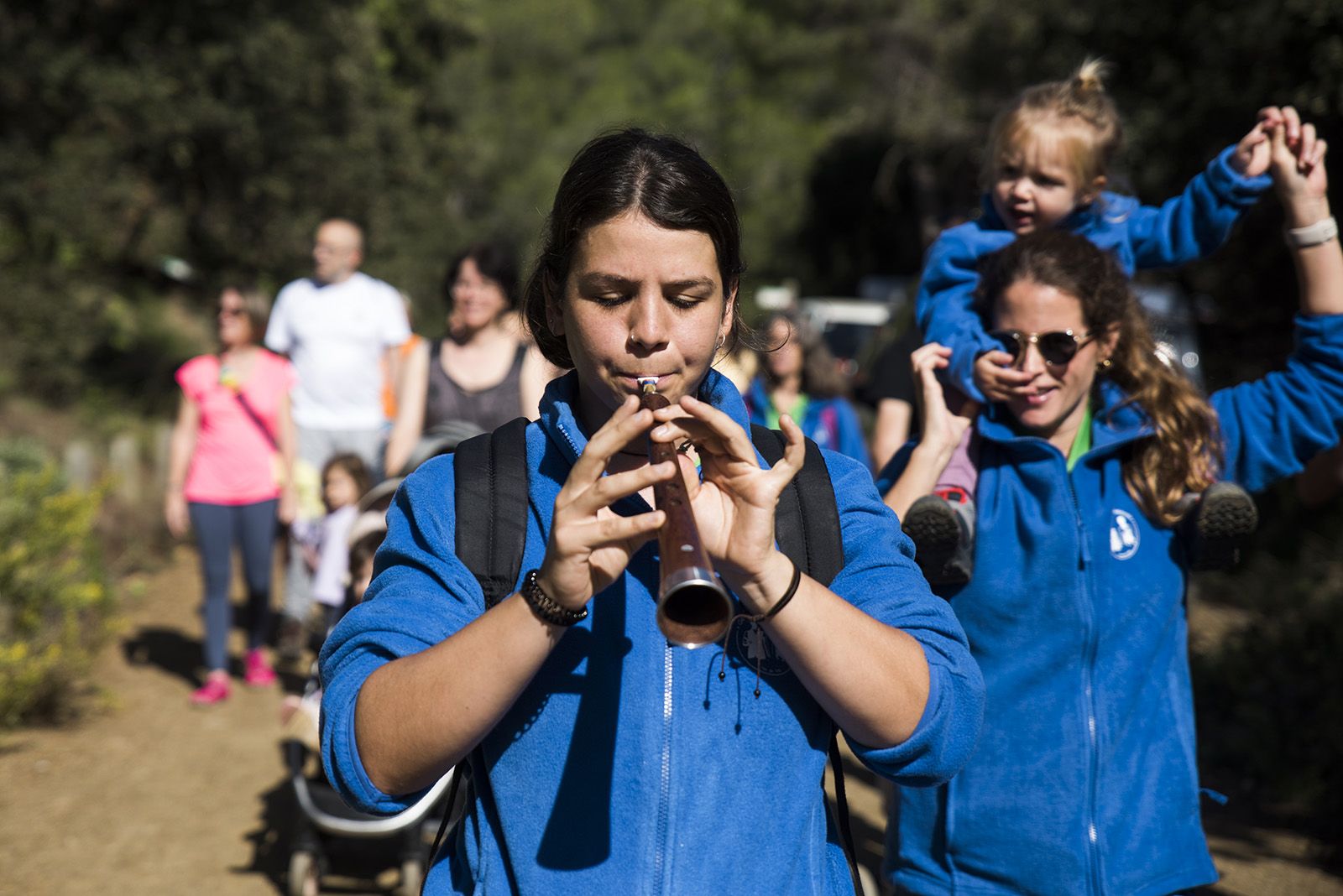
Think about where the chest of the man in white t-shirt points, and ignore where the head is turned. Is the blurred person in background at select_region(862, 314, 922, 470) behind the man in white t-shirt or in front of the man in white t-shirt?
in front

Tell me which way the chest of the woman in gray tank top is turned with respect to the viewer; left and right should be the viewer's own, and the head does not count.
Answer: facing the viewer

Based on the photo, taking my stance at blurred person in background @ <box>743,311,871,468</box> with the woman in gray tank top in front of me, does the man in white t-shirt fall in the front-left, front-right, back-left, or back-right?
front-right

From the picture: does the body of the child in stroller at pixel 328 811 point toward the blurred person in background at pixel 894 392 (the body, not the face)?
no

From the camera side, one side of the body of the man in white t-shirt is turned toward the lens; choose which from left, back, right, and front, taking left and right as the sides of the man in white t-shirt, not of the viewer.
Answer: front

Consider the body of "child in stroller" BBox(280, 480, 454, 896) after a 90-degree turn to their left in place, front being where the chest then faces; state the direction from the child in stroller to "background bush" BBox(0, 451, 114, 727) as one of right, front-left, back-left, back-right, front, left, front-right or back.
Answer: back-left

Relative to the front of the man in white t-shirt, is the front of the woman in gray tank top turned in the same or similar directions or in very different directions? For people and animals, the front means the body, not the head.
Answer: same or similar directions

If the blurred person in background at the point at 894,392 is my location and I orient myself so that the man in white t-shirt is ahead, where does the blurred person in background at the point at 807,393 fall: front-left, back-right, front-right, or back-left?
front-right

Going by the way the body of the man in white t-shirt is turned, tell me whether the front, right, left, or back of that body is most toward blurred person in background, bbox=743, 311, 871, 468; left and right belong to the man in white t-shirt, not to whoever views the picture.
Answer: left

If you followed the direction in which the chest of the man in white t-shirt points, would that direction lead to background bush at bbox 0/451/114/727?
no

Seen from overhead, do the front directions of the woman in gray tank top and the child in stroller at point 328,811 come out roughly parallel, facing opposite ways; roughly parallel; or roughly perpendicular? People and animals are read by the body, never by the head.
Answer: roughly parallel

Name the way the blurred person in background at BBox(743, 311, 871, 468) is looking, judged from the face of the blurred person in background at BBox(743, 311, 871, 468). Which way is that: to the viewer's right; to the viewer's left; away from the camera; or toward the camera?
toward the camera

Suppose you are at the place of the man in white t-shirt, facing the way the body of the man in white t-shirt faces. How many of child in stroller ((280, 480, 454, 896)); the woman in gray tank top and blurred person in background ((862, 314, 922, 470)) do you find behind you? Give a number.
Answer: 0

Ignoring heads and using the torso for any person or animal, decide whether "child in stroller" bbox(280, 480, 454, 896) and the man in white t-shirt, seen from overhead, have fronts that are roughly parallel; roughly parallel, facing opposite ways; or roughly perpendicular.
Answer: roughly parallel
